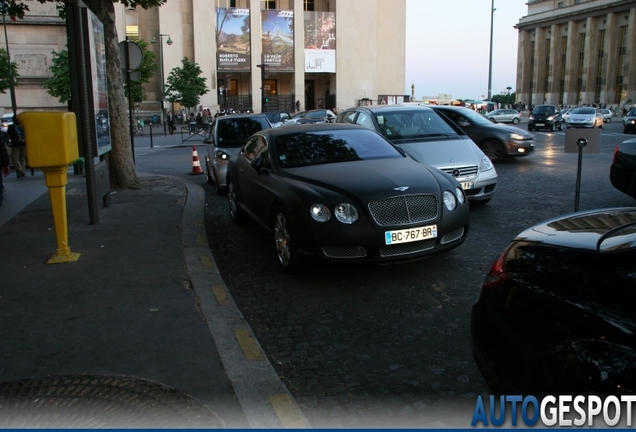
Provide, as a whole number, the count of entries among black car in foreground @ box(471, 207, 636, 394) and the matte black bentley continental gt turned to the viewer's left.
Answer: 0

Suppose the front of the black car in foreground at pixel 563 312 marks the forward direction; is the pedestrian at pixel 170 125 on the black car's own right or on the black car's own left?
on the black car's own left

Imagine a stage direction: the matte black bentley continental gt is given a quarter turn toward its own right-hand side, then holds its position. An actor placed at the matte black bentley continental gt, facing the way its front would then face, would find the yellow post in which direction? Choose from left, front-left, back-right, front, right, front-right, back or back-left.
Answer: front-right

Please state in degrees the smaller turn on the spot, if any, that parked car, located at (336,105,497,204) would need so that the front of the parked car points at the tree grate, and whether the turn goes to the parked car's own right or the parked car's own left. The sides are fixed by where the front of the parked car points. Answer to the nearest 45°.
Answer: approximately 45° to the parked car's own right

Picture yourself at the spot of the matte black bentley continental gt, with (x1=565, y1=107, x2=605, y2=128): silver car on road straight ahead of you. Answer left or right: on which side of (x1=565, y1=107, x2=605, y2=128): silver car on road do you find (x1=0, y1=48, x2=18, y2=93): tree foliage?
left

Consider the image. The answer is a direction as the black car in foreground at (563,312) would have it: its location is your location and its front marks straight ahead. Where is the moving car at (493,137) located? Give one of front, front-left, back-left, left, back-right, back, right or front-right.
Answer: left

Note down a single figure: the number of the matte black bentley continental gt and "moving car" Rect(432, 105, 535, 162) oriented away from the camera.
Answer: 0

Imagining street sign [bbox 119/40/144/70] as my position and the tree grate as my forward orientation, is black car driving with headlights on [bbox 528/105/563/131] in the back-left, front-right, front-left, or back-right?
back-left

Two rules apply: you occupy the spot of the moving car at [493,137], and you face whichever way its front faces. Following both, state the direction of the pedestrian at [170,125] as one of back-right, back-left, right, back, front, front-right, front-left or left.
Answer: back

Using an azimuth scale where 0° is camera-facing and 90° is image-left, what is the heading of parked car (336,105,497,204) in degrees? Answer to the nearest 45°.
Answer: approximately 315°

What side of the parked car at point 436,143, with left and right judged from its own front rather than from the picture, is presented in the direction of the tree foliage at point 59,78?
back

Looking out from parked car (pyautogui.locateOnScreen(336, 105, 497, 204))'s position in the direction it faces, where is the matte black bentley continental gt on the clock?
The matte black bentley continental gt is roughly at 2 o'clock from the parked car.

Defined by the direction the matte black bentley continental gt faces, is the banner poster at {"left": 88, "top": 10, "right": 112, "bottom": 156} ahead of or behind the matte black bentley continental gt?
behind

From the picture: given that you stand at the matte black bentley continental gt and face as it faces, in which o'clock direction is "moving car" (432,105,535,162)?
The moving car is roughly at 8 o'clock from the matte black bentley continental gt.
